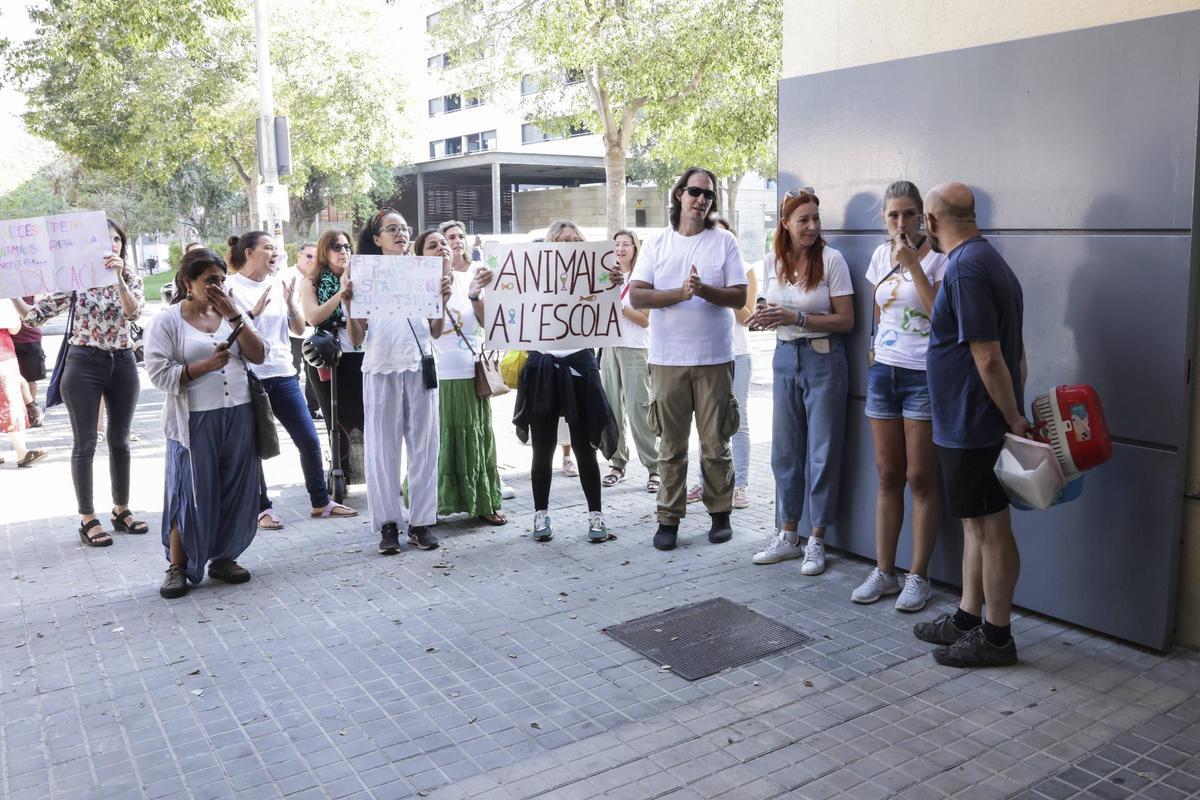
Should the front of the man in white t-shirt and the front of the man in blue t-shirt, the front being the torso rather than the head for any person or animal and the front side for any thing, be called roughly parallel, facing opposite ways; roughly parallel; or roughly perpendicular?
roughly perpendicular

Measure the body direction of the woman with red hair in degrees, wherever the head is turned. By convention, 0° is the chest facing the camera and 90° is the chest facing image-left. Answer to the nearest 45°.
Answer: approximately 45°

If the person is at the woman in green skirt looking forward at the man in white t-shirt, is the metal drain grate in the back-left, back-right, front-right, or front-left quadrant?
front-right

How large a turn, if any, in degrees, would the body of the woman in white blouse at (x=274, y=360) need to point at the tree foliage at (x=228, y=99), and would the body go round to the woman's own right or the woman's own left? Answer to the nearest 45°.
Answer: approximately 135° to the woman's own left

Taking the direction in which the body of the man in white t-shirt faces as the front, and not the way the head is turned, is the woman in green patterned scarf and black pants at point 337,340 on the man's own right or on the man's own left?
on the man's own right

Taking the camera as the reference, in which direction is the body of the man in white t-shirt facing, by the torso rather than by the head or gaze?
toward the camera

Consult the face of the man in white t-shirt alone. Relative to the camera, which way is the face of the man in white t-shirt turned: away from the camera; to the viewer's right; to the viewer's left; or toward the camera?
toward the camera

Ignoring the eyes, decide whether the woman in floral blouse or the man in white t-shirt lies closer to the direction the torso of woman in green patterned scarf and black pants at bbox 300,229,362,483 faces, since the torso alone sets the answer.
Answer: the man in white t-shirt

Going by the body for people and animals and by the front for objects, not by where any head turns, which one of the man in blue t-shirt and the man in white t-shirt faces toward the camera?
the man in white t-shirt

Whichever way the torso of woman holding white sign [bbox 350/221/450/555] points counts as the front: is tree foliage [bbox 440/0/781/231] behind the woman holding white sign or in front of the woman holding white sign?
behind

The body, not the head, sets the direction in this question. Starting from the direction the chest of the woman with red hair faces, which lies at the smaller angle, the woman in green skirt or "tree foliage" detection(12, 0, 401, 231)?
the woman in green skirt

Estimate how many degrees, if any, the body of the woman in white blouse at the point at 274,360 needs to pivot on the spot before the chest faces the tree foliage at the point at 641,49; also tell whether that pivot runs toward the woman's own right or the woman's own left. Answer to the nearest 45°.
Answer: approximately 90° to the woman's own left

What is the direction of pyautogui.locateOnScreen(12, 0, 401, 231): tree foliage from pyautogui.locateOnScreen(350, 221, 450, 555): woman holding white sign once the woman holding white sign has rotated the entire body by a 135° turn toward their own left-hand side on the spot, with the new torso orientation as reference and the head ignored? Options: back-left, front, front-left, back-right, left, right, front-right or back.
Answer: front-left
